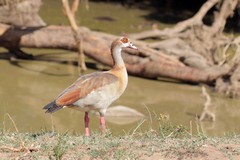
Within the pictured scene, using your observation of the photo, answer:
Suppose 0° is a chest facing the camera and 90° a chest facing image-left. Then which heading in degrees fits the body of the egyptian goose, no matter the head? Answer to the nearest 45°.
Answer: approximately 270°

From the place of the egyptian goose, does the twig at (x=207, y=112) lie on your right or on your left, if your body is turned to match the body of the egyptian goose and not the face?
on your left

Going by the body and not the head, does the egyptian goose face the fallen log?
no

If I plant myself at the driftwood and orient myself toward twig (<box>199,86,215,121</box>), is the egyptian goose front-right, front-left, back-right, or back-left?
front-right

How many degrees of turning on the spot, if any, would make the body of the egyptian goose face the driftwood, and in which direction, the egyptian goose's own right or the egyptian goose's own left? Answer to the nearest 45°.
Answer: approximately 90° to the egyptian goose's own left
